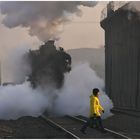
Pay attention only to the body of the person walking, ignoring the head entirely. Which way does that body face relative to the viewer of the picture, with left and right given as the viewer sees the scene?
facing to the right of the viewer

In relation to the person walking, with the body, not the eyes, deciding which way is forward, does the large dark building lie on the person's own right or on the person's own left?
on the person's own left
